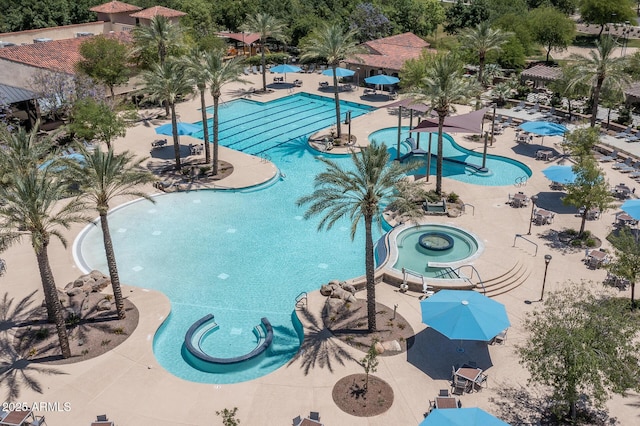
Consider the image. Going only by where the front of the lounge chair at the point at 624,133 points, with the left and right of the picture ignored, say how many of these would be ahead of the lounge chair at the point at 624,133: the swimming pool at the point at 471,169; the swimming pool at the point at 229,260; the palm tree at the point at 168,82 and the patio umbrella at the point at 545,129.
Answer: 4

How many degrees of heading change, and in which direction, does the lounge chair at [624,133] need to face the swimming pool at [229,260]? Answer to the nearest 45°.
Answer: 0° — it already faces it

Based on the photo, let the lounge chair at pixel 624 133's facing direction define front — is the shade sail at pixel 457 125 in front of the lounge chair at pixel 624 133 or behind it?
in front

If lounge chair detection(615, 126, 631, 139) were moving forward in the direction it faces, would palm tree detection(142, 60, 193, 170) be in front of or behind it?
in front

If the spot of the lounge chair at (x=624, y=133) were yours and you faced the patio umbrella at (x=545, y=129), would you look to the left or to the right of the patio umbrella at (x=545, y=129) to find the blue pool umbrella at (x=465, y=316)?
left

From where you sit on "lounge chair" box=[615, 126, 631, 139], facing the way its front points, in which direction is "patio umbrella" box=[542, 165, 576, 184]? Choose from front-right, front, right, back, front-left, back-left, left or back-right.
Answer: front-left

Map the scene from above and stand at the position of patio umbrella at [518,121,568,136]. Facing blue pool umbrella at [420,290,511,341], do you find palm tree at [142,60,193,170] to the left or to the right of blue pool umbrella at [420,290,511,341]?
right

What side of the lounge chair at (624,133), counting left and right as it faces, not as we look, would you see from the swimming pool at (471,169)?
front

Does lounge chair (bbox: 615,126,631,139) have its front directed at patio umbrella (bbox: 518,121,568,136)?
yes

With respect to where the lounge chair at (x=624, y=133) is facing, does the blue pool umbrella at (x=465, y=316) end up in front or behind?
in front

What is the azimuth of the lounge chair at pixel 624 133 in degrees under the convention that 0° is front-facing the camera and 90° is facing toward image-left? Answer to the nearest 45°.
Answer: approximately 45°
